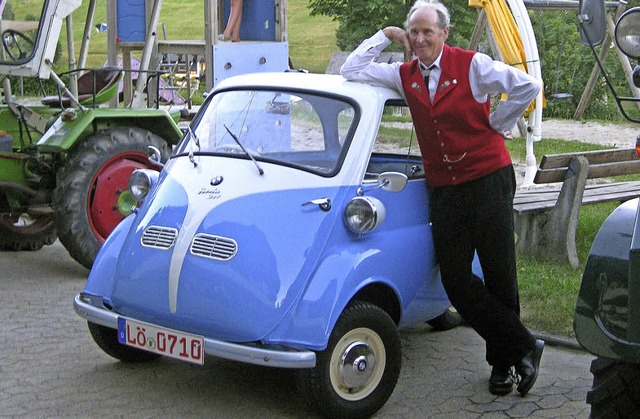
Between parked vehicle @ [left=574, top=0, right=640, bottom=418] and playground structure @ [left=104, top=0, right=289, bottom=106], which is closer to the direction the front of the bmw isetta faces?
the parked vehicle

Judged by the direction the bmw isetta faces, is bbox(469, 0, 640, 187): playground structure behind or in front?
behind

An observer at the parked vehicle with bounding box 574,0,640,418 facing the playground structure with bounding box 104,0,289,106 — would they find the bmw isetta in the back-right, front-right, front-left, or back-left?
front-left

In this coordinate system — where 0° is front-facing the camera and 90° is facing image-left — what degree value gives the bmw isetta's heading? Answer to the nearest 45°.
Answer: approximately 45°

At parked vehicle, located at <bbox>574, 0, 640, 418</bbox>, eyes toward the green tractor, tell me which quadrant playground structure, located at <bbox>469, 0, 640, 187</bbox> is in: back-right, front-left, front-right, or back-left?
front-right

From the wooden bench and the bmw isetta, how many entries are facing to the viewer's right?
0
